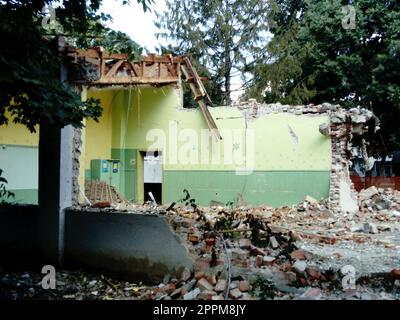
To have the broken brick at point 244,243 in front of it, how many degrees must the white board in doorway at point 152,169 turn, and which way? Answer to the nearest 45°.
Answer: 0° — it already faces it

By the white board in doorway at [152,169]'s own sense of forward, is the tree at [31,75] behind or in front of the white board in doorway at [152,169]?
in front

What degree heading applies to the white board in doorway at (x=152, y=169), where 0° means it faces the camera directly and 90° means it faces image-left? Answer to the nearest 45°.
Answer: approximately 0°

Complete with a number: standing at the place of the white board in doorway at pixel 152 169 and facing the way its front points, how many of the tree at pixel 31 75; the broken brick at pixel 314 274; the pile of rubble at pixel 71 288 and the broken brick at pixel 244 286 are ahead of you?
4

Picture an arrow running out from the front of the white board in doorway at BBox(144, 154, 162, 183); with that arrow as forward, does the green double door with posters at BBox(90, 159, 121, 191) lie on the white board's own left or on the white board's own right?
on the white board's own right

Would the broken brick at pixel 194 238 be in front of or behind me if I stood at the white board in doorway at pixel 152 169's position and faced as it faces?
in front

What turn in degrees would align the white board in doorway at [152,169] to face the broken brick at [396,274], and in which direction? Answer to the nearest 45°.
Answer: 0° — it already faces it
